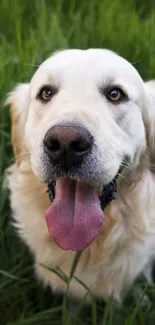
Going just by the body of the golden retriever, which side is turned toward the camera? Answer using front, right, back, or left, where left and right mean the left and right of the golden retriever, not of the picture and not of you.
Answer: front
